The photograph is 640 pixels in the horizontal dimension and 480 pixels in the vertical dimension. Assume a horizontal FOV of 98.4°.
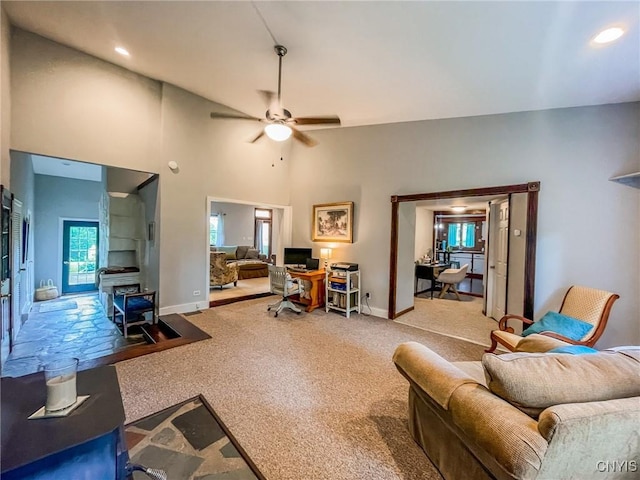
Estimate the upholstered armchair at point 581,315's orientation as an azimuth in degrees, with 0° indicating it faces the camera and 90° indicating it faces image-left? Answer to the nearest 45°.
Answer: approximately 45°

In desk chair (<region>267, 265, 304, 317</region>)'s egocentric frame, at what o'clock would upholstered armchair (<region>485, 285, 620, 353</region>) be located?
The upholstered armchair is roughly at 3 o'clock from the desk chair.

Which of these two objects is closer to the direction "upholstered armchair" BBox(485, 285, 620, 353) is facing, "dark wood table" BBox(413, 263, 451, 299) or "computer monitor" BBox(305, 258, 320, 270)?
the computer monitor

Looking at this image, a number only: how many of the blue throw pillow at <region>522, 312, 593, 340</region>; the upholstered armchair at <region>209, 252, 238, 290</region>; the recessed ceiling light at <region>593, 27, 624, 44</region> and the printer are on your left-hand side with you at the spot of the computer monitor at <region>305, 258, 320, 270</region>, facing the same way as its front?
3

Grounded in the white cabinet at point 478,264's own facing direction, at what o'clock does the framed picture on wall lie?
The framed picture on wall is roughly at 1 o'clock from the white cabinet.

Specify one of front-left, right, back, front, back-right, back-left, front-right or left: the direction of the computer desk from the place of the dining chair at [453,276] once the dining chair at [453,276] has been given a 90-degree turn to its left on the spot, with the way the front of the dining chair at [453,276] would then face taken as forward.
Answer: front-right

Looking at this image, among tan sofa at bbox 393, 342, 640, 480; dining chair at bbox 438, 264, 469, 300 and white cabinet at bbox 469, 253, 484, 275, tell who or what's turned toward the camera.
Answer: the white cabinet

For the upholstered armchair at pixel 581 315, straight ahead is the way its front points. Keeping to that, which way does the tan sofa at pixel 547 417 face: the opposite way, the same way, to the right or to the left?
to the right

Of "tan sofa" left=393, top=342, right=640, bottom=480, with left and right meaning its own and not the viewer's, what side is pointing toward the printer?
front

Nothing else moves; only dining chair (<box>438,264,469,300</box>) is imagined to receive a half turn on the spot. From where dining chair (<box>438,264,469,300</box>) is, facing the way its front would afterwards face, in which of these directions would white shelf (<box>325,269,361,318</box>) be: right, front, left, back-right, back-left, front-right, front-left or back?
back-right

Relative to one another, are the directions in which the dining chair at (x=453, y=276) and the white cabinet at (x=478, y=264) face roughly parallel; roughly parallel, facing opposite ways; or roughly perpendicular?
roughly perpendicular

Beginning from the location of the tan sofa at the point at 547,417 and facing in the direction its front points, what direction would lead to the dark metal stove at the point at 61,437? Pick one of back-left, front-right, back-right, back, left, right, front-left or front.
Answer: left

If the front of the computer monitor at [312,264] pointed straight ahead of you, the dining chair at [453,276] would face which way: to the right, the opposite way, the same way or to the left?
to the right

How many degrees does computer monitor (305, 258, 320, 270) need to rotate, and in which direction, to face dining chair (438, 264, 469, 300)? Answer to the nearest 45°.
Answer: approximately 135° to its left

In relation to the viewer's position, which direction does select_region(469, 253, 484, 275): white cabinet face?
facing the viewer

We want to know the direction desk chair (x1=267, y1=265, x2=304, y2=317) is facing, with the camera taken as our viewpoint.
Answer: facing away from the viewer and to the right of the viewer

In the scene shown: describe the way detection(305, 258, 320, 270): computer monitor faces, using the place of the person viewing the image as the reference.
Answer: facing the viewer and to the left of the viewer

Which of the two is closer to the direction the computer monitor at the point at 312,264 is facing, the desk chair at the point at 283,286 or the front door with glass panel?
the desk chair

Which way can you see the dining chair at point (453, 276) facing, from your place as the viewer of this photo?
facing to the left of the viewer

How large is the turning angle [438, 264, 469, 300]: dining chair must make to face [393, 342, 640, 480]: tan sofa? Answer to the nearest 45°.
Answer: approximately 90° to its left

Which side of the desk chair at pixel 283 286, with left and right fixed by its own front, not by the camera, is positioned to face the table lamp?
front

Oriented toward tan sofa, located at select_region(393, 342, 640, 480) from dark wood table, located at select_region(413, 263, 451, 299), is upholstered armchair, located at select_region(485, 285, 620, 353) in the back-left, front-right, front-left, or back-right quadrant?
front-left
